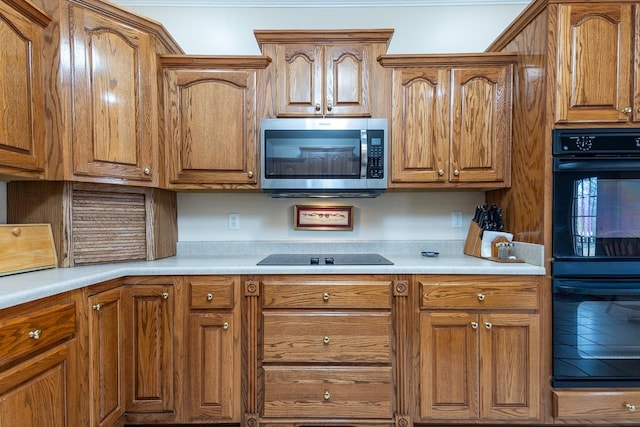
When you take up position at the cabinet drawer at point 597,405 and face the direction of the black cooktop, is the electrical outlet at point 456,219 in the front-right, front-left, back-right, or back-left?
front-right

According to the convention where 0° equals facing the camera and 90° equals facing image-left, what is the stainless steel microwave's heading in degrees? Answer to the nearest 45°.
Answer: approximately 0°

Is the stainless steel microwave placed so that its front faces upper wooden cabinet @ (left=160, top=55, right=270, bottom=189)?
no

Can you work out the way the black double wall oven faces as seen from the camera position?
facing the viewer

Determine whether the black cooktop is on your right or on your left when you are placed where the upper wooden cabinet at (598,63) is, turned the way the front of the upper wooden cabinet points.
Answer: on your right

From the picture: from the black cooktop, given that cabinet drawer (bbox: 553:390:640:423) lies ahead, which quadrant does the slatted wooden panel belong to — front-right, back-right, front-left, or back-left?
back-right

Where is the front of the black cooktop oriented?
toward the camera

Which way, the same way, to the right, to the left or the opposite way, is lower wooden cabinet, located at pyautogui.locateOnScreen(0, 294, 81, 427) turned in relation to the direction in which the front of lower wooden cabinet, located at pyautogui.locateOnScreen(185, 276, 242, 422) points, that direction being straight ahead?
to the left

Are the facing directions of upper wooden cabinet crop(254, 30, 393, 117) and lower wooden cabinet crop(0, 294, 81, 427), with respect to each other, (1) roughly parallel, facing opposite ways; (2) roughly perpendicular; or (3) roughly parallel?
roughly perpendicular

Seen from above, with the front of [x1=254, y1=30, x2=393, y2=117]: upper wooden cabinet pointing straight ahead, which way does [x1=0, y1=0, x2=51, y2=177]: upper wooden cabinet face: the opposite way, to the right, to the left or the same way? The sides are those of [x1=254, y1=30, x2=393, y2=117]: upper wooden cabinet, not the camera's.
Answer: to the left

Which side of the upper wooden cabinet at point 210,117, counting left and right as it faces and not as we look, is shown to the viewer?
front

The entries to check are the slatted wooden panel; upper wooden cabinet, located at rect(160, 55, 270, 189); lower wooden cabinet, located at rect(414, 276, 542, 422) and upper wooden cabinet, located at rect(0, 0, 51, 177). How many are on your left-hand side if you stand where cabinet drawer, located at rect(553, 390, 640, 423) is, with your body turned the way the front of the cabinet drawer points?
0

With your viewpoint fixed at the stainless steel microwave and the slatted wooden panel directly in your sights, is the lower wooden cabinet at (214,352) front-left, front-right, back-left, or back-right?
front-left

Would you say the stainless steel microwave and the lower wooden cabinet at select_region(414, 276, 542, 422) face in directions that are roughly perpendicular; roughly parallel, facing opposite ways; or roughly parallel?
roughly parallel

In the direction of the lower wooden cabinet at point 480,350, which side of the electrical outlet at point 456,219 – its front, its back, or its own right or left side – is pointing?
front

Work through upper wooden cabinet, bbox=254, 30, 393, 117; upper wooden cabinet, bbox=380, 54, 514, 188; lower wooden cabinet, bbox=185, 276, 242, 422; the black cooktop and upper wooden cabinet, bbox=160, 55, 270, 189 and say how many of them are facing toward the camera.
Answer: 5

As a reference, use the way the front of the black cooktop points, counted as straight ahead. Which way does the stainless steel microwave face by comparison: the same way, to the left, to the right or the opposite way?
the same way

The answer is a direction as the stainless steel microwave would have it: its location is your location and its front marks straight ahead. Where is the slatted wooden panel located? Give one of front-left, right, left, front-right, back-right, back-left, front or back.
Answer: right
